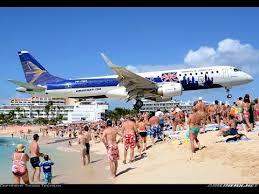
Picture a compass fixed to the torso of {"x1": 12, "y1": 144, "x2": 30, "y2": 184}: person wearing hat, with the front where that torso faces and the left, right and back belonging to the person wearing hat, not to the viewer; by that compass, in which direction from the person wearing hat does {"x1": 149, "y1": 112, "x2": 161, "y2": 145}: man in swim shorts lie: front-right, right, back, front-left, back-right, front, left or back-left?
front-right

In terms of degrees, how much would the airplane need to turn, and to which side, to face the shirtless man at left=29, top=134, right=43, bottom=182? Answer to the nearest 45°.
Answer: approximately 90° to its right

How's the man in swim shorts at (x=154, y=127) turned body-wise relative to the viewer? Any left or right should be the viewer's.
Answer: facing away from the viewer

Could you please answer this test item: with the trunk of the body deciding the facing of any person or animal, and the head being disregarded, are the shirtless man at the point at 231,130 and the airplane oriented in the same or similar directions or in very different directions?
very different directions

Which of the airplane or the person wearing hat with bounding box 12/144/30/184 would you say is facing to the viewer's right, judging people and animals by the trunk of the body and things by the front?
the airplane

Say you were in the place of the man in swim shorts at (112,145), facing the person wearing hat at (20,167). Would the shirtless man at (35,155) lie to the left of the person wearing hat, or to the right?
right

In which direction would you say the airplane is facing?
to the viewer's right

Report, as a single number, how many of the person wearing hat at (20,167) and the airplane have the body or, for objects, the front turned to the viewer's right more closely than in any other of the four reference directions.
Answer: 1

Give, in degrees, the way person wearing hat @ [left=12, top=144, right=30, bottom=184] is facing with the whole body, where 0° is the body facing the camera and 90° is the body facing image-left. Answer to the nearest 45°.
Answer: approximately 180°
